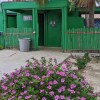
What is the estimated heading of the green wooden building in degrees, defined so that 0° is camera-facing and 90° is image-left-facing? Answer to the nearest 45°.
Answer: approximately 0°
